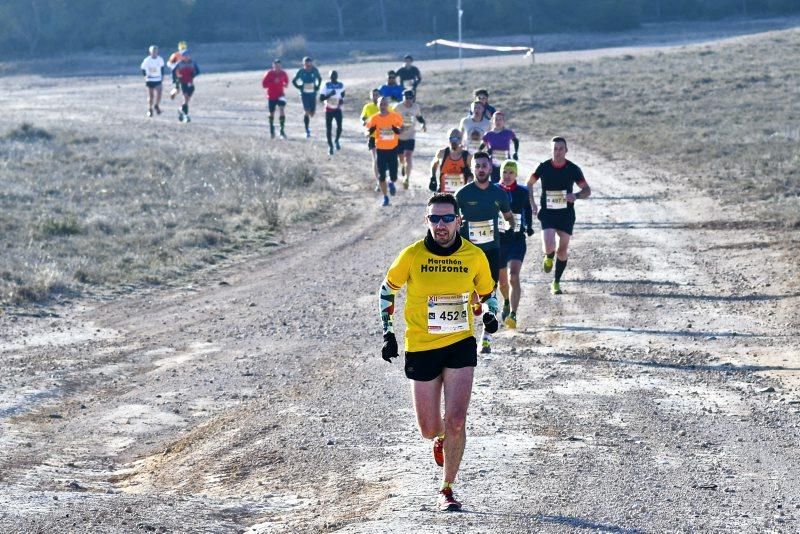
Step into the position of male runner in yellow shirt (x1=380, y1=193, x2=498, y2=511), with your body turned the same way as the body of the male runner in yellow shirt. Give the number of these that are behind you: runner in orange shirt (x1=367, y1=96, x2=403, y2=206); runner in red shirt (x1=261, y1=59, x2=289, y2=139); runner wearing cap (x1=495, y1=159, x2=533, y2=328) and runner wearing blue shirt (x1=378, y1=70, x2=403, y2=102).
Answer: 4

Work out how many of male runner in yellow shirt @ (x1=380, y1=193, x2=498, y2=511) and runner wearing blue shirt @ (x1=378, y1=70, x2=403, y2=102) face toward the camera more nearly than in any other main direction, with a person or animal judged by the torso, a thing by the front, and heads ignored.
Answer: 2

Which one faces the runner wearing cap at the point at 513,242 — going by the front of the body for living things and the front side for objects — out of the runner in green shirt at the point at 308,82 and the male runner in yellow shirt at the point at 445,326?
the runner in green shirt

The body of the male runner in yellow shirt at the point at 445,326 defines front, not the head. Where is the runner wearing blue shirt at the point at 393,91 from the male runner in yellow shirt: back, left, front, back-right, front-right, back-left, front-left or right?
back

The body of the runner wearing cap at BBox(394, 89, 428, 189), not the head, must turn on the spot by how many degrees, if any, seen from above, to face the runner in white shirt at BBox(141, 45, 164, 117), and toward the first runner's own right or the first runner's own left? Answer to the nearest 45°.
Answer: approximately 135° to the first runner's own right

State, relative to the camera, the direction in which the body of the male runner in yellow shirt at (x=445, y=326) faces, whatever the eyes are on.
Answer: toward the camera

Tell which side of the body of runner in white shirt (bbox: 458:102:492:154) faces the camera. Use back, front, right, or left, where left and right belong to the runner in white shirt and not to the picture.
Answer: front

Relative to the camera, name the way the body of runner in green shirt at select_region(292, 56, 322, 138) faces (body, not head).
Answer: toward the camera

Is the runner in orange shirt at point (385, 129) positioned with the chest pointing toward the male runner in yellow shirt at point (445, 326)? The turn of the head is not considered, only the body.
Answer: yes

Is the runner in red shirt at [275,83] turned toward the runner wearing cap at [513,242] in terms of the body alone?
yes

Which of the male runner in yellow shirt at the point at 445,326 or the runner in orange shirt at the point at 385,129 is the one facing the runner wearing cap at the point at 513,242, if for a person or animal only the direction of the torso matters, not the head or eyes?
the runner in orange shirt

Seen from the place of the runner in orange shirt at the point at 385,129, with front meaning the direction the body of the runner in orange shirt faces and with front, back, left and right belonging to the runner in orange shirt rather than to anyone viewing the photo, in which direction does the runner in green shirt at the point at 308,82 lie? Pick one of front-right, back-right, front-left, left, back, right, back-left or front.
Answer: back

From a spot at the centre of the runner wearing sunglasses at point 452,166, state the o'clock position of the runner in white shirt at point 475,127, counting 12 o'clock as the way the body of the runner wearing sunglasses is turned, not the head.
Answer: The runner in white shirt is roughly at 6 o'clock from the runner wearing sunglasses.

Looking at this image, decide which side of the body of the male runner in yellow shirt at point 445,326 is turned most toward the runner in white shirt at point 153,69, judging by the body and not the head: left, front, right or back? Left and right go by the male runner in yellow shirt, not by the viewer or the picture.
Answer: back

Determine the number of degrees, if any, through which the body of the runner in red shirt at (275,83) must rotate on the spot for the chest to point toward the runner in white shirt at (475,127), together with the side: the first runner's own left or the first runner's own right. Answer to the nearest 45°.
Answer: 0° — they already face them
